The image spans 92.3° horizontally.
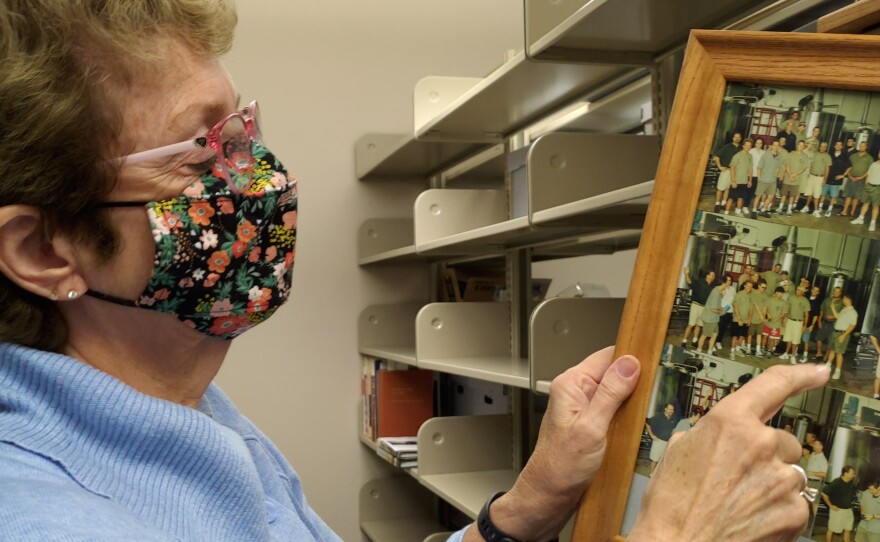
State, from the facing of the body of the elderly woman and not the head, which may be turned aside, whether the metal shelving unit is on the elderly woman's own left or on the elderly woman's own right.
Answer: on the elderly woman's own left

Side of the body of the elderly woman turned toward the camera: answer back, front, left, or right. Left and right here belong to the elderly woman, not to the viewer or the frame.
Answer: right

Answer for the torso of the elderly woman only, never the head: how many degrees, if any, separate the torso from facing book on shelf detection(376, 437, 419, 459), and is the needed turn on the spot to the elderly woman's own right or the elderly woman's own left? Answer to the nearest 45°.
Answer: approximately 90° to the elderly woman's own left

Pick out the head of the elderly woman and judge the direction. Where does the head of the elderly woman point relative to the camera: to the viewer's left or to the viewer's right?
to the viewer's right

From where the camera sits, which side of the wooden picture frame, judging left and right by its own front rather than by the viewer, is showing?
front

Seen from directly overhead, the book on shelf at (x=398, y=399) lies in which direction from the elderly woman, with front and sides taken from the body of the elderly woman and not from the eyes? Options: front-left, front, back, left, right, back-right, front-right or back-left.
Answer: left
